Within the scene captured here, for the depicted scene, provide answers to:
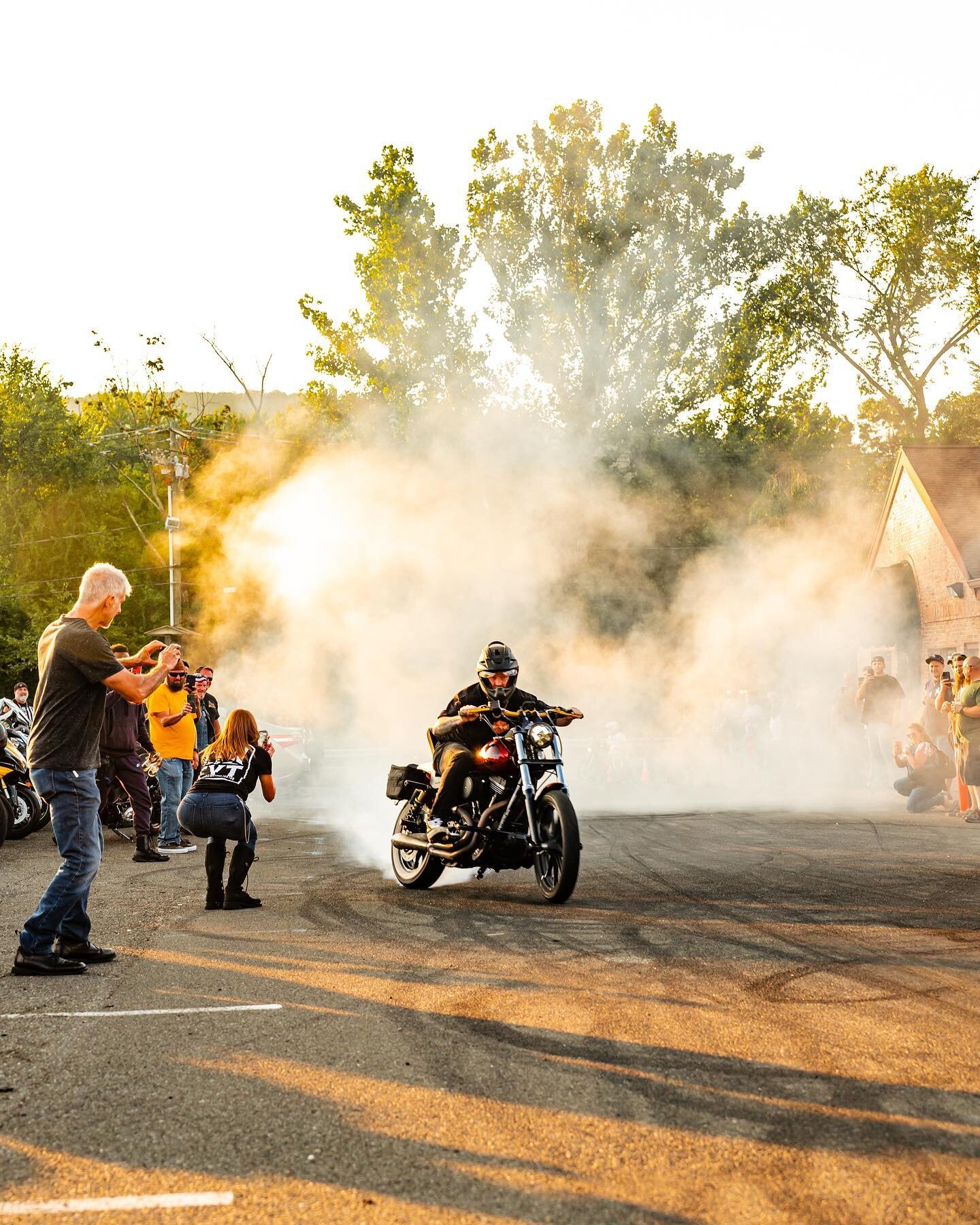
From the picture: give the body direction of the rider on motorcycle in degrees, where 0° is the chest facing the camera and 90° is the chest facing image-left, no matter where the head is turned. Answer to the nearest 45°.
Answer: approximately 315°

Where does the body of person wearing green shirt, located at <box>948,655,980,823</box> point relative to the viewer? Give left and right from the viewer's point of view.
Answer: facing to the left of the viewer

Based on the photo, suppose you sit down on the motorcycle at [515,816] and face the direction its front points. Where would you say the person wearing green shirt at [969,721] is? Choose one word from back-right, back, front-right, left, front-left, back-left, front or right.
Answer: left

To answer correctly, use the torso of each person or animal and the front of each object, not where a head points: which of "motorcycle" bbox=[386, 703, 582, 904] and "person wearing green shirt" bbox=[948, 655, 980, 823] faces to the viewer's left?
the person wearing green shirt

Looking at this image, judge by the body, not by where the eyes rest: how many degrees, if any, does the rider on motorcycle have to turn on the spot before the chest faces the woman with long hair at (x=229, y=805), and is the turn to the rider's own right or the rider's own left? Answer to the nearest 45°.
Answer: approximately 135° to the rider's own right

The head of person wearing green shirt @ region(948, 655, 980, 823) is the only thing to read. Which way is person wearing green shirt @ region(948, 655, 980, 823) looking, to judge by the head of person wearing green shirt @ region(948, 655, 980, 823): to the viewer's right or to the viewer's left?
to the viewer's left

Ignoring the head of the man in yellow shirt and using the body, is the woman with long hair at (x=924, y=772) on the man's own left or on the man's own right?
on the man's own left

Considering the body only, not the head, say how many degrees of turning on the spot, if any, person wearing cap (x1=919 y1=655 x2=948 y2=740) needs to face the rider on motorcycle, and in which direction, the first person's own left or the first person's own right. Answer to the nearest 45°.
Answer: approximately 45° to the first person's own left

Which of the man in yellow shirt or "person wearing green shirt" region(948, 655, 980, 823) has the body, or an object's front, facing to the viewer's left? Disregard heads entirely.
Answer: the person wearing green shirt

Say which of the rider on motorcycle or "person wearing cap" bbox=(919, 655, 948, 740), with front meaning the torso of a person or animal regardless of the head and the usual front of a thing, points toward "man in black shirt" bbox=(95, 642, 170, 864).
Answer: the person wearing cap

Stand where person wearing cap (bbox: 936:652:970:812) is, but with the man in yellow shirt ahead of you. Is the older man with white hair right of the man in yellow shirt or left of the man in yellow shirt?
left

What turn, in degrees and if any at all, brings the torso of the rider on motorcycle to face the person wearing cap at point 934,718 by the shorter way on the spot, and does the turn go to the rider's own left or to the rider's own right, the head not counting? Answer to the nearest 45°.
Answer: approximately 90° to the rider's own left

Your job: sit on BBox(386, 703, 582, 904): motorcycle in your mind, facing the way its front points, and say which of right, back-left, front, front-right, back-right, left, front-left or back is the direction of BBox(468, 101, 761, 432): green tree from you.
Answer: back-left
